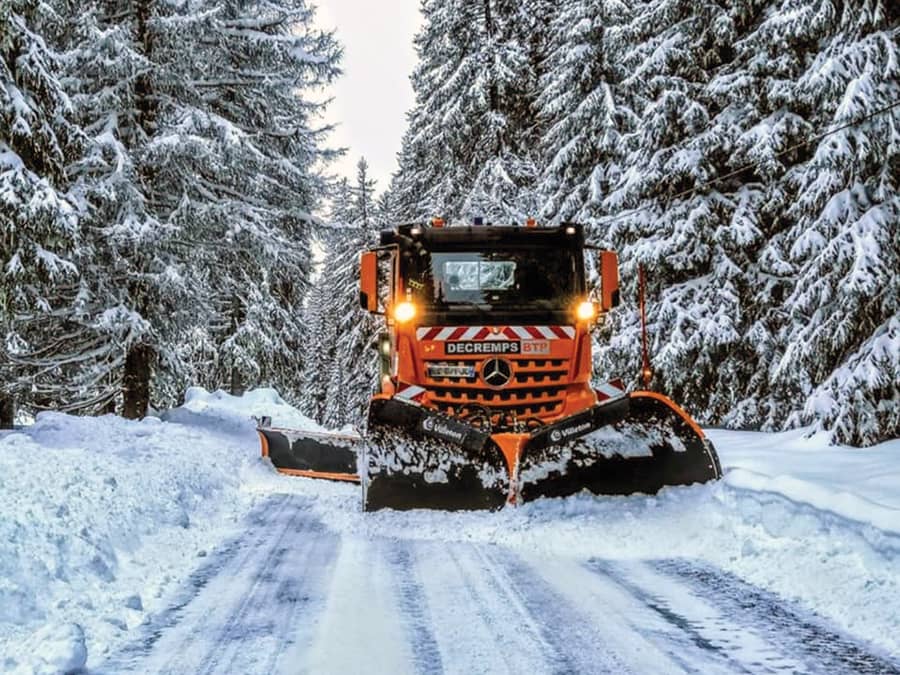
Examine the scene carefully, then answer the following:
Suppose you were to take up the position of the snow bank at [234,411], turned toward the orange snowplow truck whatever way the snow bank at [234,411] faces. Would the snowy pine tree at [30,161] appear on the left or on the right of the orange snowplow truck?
right

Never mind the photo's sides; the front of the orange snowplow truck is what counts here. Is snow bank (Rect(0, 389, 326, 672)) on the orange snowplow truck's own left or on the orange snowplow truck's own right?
on the orange snowplow truck's own right

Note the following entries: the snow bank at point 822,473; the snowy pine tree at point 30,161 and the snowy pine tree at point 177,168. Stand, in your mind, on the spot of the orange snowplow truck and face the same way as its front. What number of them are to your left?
1

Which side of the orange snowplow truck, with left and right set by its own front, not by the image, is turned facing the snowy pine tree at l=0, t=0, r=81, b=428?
right

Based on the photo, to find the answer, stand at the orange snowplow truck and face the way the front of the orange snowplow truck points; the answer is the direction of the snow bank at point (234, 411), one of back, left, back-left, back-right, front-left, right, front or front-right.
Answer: back-right

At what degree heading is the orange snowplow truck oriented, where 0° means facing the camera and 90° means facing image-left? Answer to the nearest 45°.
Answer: approximately 0°

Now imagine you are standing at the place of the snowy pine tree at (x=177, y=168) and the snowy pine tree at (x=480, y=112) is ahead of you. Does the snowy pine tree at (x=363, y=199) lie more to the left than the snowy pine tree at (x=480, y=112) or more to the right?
left

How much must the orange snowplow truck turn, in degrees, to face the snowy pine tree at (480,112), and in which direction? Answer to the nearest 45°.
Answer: approximately 180°

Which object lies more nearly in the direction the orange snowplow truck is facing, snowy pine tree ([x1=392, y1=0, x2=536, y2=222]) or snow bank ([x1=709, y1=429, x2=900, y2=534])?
the snow bank

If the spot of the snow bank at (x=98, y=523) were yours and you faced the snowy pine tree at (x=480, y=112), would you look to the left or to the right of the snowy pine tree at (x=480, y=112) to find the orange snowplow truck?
right

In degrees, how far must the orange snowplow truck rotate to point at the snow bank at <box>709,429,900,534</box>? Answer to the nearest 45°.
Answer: approximately 90° to its left

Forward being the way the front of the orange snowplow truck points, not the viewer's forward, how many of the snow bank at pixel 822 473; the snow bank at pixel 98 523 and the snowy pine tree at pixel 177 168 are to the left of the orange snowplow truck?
1

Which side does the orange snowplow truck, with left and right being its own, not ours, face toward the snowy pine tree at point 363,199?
back
